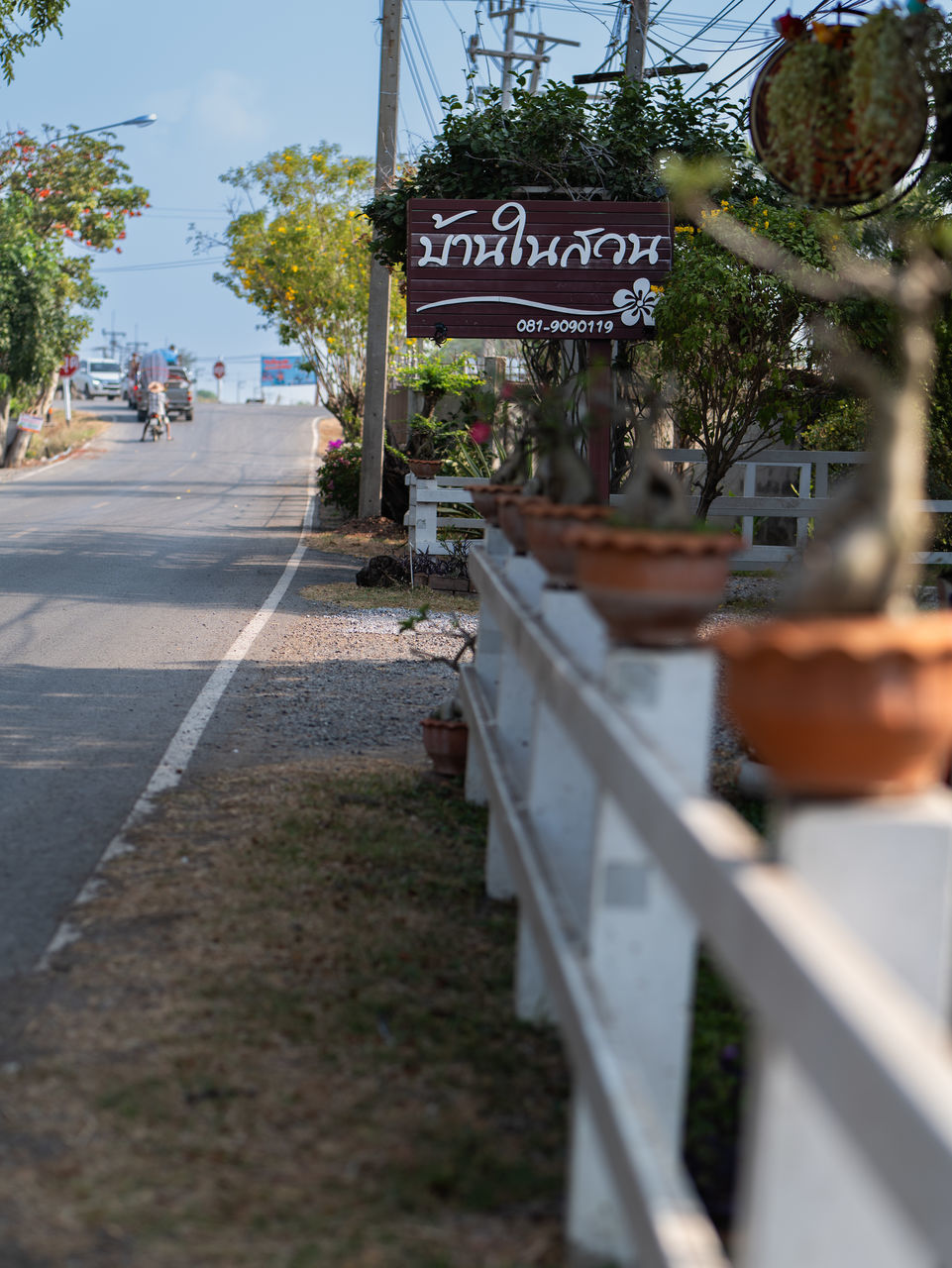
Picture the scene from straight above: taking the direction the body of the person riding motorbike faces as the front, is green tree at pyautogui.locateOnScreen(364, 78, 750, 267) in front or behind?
behind

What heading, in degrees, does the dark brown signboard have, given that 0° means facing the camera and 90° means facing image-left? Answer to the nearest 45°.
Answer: approximately 0°

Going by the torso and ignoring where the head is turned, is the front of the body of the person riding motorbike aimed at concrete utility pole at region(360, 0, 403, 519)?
no

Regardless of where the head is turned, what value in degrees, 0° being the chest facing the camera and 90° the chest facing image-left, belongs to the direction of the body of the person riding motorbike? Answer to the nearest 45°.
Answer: approximately 180°

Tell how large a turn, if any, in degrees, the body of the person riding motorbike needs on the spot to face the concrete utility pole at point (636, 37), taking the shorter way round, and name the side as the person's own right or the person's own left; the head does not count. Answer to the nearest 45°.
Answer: approximately 180°

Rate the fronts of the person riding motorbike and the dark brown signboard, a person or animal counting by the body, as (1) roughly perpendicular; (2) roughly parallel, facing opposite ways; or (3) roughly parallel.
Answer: roughly parallel, facing opposite ways

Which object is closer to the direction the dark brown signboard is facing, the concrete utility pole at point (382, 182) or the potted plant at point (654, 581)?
the potted plant

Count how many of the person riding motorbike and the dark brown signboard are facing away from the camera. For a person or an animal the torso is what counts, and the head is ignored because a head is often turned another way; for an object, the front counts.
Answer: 1

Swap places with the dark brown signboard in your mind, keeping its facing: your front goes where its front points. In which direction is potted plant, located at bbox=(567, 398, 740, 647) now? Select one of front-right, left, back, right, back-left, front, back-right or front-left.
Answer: front

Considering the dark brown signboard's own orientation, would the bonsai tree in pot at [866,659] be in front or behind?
in front

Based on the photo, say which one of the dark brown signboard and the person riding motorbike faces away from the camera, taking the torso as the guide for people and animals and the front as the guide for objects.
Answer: the person riding motorbike

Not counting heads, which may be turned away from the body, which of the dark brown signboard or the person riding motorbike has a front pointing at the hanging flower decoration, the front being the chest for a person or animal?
the dark brown signboard
